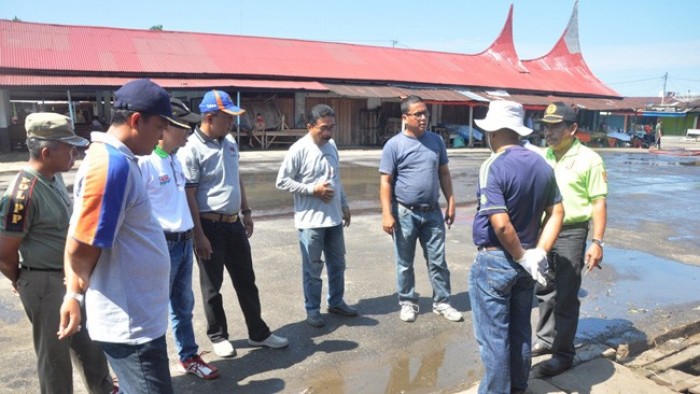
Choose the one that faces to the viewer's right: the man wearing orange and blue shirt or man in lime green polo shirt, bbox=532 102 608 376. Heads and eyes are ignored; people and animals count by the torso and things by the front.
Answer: the man wearing orange and blue shirt

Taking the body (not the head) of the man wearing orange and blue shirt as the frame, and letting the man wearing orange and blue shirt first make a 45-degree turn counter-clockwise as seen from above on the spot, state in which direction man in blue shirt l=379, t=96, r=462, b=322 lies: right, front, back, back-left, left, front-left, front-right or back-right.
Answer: front

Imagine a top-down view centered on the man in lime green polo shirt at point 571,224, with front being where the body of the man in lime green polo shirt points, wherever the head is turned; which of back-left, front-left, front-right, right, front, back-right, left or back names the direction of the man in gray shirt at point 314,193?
front-right

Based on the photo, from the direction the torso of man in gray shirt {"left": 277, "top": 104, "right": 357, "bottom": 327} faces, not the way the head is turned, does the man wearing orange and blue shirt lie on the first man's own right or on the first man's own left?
on the first man's own right

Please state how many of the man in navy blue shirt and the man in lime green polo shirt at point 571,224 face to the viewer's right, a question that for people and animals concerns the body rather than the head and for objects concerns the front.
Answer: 0

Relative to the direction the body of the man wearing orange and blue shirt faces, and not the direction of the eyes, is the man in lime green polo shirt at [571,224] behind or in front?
in front

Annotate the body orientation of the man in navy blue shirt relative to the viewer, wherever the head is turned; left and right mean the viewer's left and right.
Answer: facing away from the viewer and to the left of the viewer

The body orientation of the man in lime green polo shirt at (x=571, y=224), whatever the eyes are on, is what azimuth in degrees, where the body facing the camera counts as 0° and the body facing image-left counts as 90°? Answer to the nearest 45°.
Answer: approximately 45°

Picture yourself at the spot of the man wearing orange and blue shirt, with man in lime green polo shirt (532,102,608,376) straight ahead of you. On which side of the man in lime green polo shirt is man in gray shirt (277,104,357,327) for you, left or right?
left

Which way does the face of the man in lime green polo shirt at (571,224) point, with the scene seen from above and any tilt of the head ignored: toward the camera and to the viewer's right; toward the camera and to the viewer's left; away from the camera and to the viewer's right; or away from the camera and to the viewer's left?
toward the camera and to the viewer's left

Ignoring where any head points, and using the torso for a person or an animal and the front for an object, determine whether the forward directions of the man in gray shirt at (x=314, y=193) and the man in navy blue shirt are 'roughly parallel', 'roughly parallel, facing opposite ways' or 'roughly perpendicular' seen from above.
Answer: roughly parallel, facing opposite ways

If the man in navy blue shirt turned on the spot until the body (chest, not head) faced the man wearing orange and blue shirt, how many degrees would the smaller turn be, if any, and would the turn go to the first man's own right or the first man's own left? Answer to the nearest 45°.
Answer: approximately 90° to the first man's own left

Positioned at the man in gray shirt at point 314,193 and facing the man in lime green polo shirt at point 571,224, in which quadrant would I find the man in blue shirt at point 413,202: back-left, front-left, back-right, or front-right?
front-left

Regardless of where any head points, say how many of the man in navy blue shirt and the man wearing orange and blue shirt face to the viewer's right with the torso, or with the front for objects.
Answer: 1

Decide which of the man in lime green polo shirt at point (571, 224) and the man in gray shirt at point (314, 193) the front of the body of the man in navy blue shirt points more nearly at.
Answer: the man in gray shirt
